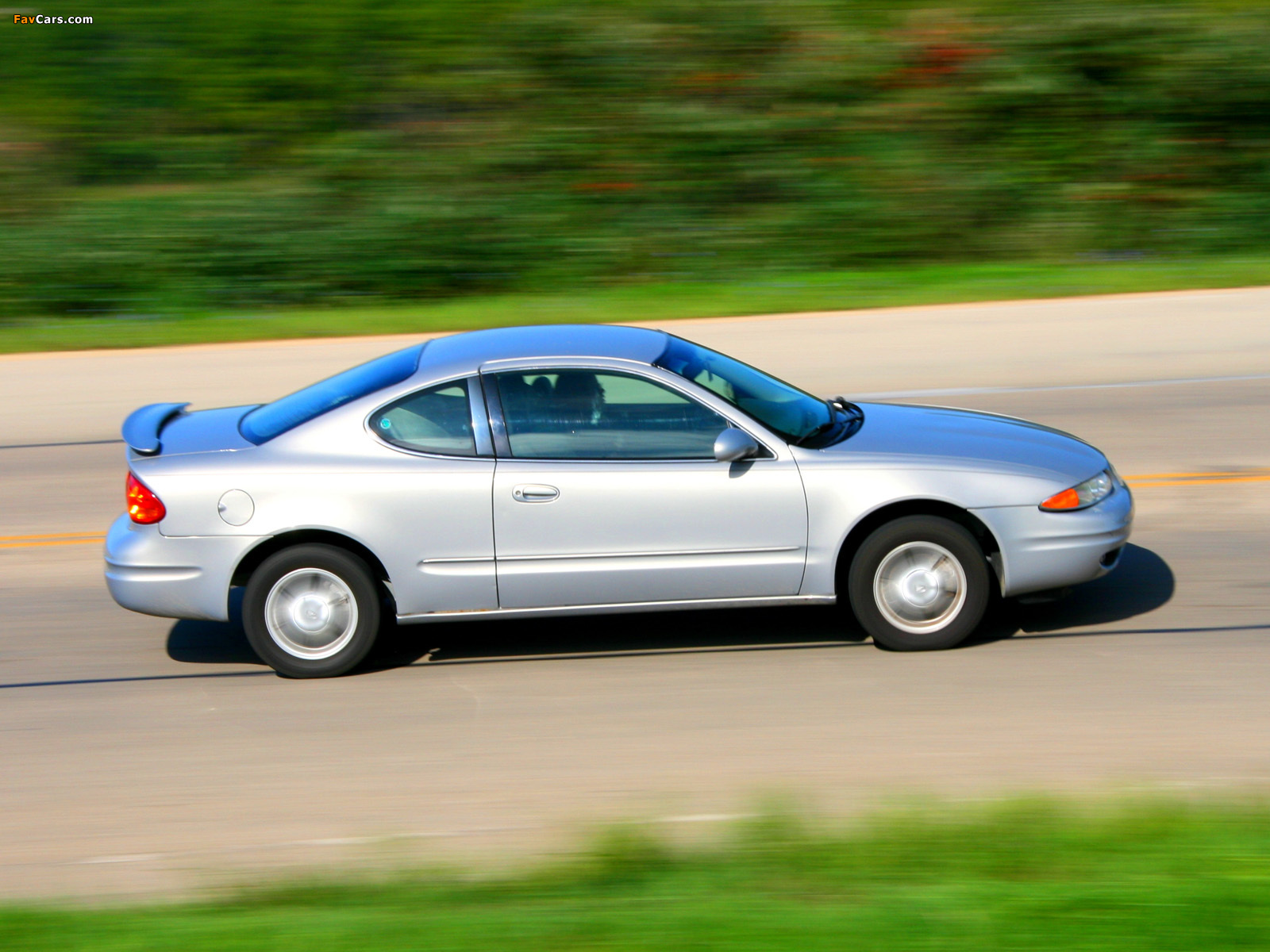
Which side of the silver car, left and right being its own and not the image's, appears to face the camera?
right
